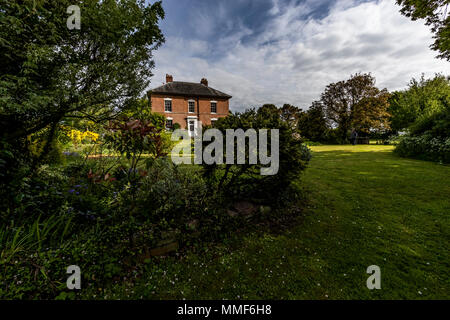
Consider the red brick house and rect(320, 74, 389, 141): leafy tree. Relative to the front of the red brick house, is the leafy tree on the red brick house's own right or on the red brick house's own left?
on the red brick house's own left

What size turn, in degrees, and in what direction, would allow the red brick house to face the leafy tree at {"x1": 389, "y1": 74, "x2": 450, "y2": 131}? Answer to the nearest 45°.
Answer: approximately 45° to its left

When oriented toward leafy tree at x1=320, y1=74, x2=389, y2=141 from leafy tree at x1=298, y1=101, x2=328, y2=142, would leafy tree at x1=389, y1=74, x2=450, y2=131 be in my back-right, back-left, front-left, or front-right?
front-right

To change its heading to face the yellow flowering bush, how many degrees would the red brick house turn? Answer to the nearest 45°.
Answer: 0° — it already faces it

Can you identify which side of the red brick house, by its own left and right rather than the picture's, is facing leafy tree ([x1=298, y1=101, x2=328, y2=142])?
left

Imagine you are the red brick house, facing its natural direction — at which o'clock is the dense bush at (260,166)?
The dense bush is roughly at 12 o'clock from the red brick house.

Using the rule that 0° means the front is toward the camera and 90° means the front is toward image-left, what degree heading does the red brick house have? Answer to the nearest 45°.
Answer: approximately 0°

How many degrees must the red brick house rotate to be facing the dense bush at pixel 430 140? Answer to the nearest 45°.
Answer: approximately 45° to its left

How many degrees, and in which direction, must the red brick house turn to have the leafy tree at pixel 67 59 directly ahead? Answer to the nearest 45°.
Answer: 0° — it already faces it

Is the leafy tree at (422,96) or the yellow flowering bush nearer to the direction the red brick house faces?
the yellow flowering bush

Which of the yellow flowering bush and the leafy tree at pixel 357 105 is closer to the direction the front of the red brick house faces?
the yellow flowering bush

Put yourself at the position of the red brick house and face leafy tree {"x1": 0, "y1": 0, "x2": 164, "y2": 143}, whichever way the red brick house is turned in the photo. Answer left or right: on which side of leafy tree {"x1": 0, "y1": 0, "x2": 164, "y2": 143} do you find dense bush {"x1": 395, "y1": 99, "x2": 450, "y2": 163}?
left
